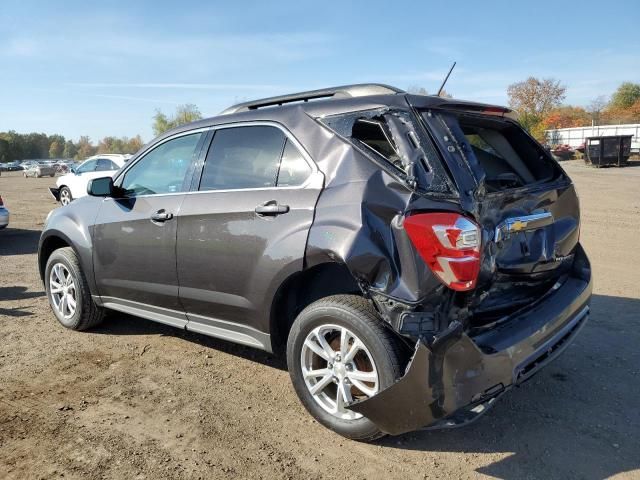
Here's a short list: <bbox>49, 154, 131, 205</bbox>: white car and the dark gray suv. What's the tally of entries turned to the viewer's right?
0

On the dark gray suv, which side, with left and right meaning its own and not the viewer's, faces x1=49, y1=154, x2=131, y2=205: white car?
front

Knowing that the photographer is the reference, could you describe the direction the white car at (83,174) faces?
facing the viewer and to the left of the viewer

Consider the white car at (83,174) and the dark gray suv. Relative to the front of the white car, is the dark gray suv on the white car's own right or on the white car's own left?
on the white car's own left

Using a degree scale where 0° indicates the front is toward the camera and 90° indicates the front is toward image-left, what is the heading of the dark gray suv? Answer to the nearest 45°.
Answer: approximately 135°
